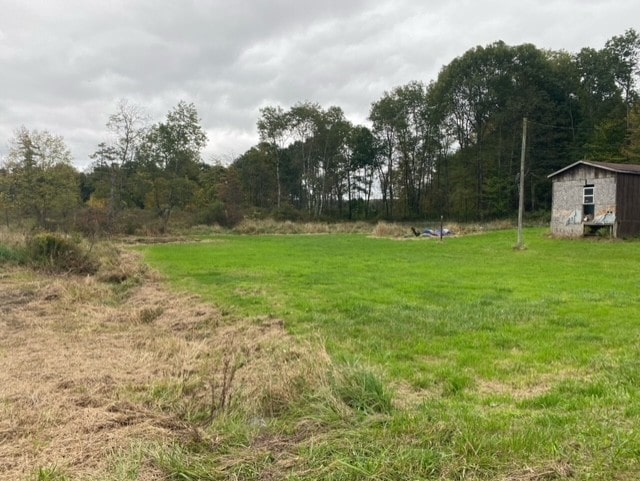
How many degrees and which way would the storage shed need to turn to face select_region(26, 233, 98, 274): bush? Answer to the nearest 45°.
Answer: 0° — it already faces it

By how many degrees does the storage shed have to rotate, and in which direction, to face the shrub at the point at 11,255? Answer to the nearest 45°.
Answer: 0° — it already faces it

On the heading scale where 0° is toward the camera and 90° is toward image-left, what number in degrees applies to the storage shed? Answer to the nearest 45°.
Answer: approximately 45°

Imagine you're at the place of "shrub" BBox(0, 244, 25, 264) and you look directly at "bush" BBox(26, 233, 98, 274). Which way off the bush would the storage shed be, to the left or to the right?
left
